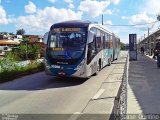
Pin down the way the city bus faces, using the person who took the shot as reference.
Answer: facing the viewer and to the left of the viewer
